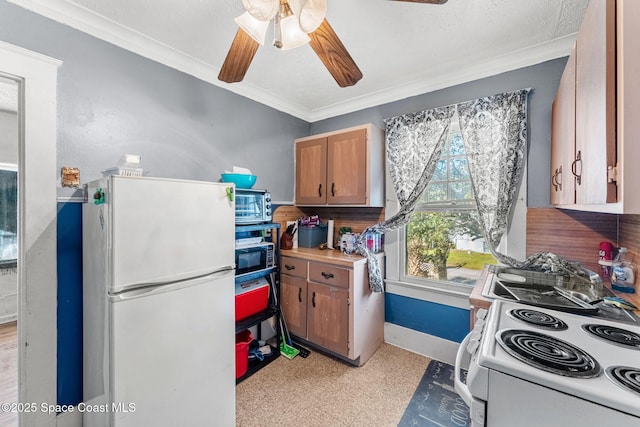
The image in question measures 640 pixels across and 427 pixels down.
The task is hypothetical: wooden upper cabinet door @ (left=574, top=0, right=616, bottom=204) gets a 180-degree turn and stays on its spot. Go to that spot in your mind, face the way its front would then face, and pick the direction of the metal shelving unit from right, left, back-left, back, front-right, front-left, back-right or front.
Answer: back

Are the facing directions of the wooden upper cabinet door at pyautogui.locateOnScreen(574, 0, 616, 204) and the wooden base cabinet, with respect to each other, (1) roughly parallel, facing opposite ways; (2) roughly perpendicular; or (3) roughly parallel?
roughly perpendicular

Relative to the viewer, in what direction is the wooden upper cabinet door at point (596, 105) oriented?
to the viewer's left

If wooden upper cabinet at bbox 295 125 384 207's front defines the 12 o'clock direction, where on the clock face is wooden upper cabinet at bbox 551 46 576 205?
wooden upper cabinet at bbox 551 46 576 205 is roughly at 9 o'clock from wooden upper cabinet at bbox 295 125 384 207.

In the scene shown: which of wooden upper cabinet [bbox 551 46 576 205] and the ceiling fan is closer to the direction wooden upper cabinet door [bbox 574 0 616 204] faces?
the ceiling fan

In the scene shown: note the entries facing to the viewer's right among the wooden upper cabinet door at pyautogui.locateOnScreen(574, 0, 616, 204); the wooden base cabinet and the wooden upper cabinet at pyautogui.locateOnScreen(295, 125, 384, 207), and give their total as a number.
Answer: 0

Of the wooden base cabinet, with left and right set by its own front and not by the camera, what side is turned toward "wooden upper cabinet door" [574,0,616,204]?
left

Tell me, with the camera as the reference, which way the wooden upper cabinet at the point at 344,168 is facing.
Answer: facing the viewer and to the left of the viewer

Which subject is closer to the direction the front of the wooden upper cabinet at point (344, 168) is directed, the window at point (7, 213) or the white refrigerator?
the white refrigerator

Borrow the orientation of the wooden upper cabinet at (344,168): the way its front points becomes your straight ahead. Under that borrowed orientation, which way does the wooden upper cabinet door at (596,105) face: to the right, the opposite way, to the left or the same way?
to the right

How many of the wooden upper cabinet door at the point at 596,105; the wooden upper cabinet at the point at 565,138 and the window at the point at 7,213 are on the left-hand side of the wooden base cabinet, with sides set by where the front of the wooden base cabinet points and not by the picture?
2

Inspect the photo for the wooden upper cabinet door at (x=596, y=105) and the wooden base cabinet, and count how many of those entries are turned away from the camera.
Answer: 0

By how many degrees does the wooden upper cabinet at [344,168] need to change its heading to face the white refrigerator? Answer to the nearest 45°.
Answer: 0° — it already faces it
